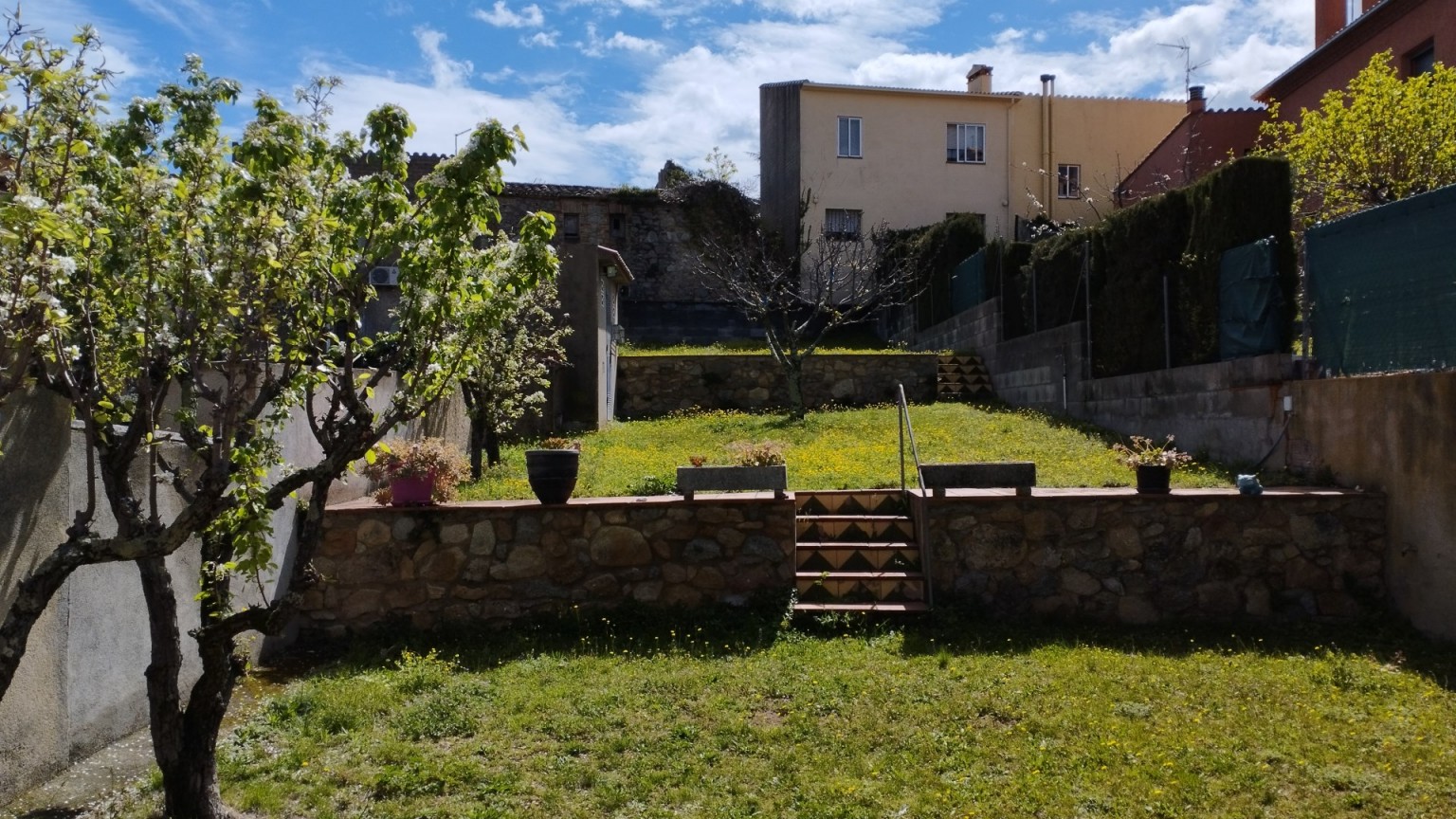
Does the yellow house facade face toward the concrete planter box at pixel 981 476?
yes

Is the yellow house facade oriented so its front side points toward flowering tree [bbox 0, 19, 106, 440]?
yes

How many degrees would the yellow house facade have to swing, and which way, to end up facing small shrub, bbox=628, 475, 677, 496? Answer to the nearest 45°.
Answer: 0° — it already faces it

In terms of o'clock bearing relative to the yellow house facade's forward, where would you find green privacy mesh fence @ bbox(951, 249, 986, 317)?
The green privacy mesh fence is roughly at 12 o'clock from the yellow house facade.

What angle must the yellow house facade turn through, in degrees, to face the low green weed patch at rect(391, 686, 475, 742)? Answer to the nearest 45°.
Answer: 0° — it already faces it

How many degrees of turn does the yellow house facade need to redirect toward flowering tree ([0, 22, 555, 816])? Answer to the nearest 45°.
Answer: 0° — it already faces it

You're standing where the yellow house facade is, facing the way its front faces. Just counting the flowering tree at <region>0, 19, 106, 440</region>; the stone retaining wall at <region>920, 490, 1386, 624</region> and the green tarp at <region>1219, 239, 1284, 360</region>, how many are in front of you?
3

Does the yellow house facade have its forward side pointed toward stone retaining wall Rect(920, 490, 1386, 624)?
yes

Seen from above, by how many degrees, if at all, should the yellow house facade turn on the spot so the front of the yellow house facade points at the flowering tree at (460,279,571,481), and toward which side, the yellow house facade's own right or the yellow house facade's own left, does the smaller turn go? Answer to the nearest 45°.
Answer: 0° — it already faces it

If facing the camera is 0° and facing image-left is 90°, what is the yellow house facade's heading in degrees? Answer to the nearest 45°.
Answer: approximately 0°
